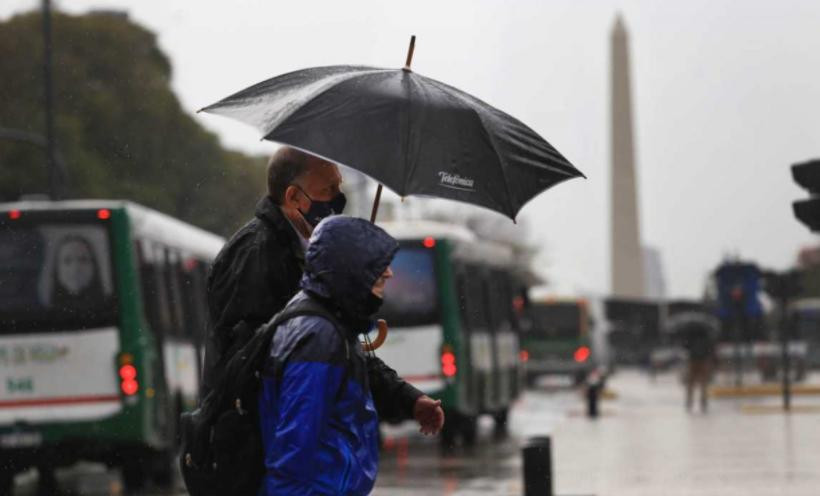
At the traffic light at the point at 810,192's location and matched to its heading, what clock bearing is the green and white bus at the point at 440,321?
The green and white bus is roughly at 2 o'clock from the traffic light.

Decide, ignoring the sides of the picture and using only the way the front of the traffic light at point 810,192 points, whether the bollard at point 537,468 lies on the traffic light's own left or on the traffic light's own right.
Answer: on the traffic light's own left

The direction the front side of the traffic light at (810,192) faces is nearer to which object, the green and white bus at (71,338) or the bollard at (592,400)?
the green and white bus

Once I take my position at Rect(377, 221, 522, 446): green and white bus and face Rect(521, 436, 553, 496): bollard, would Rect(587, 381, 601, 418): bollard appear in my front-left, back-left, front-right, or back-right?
back-left

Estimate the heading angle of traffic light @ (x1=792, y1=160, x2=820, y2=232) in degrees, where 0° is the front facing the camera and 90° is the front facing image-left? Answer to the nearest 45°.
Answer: approximately 90°

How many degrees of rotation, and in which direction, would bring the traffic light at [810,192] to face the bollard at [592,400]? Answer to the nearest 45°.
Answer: approximately 90° to its right

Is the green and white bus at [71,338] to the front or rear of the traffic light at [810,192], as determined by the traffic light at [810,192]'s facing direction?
to the front
